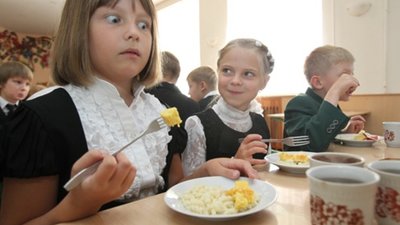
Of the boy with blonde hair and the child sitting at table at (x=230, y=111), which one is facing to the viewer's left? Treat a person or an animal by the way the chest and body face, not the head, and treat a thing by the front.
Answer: the boy with blonde hair

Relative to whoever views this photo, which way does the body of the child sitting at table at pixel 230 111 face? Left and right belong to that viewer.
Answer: facing the viewer and to the right of the viewer

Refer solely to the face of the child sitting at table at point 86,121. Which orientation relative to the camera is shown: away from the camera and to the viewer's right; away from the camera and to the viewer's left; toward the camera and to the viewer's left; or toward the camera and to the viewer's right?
toward the camera and to the viewer's right

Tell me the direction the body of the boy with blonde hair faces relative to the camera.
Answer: to the viewer's left

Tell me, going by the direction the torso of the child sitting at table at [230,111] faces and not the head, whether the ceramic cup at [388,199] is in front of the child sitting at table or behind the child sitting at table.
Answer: in front

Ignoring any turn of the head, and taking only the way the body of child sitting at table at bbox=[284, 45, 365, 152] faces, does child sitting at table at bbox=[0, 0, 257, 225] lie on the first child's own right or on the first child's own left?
on the first child's own right
